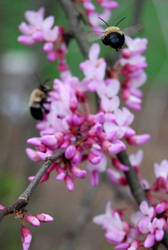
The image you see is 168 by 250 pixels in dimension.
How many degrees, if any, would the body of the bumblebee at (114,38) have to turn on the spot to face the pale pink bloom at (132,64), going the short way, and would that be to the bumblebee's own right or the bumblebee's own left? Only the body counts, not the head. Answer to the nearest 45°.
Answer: approximately 90° to the bumblebee's own right
